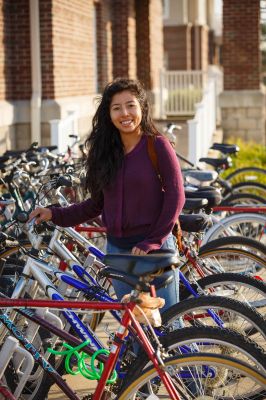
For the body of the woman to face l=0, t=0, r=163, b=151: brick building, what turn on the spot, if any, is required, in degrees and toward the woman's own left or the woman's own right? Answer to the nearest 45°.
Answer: approximately 135° to the woman's own right

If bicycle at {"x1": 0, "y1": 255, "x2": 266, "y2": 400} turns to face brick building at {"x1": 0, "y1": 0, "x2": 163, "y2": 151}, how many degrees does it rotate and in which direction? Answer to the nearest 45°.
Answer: approximately 90° to its right

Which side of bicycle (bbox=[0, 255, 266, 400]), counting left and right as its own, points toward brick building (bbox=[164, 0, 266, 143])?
right

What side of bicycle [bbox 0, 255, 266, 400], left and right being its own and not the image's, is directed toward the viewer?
left

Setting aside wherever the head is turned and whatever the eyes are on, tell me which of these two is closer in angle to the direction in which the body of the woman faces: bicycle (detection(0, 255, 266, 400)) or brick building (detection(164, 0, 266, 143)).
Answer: the bicycle

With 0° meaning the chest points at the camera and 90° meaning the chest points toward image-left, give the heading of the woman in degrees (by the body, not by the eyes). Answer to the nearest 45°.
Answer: approximately 45°
